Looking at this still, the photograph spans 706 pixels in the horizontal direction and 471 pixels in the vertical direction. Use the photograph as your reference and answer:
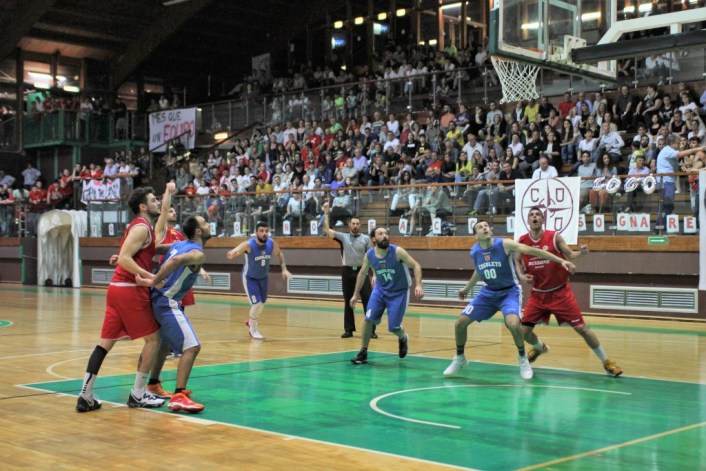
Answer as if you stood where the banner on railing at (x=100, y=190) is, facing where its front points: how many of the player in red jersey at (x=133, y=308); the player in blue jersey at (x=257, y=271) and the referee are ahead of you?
3

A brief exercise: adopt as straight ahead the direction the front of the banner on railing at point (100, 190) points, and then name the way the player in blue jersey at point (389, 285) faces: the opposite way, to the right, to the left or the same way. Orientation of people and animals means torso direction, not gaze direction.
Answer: the same way

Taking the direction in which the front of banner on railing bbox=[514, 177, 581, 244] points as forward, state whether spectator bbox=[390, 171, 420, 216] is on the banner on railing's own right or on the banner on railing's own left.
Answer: on the banner on railing's own right

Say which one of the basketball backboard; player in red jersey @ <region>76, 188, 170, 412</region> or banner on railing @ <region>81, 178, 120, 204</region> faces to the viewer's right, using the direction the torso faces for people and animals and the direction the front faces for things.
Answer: the player in red jersey

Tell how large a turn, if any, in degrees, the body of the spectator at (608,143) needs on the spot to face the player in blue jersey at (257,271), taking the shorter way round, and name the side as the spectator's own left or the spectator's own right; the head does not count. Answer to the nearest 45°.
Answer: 0° — they already face them

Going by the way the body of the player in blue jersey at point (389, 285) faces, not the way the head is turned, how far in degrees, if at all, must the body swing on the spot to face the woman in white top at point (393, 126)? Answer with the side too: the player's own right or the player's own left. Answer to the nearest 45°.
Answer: approximately 180°

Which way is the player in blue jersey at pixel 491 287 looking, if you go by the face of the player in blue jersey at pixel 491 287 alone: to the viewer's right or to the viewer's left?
to the viewer's right

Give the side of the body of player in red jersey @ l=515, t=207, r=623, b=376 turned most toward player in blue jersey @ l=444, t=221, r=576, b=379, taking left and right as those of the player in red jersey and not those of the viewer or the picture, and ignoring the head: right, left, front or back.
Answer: right

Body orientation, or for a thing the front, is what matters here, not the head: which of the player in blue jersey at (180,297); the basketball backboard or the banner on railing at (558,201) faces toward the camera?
the banner on railing

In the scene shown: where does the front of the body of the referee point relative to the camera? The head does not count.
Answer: toward the camera

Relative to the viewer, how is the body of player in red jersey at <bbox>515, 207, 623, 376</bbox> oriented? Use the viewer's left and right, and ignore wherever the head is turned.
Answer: facing the viewer

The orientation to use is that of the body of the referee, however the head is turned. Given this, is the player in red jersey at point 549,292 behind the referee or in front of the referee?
in front

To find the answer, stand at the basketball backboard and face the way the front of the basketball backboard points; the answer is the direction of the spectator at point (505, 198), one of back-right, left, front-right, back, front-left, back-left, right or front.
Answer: front-right

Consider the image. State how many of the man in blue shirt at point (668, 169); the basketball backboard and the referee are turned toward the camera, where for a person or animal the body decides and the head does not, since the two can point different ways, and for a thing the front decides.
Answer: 1

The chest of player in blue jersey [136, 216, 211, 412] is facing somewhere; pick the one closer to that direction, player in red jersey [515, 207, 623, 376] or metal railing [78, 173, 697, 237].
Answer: the player in red jersey
